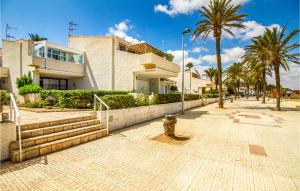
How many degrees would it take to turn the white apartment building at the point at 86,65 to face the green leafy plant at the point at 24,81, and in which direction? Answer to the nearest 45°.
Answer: approximately 135° to its right

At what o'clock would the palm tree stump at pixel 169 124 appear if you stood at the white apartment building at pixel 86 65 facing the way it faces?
The palm tree stump is roughly at 1 o'clock from the white apartment building.

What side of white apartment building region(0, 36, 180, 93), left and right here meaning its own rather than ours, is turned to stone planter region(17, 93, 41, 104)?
right

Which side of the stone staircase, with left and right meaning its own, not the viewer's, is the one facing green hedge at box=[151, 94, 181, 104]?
left

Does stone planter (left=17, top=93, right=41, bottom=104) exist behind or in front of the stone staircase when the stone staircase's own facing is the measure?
behind

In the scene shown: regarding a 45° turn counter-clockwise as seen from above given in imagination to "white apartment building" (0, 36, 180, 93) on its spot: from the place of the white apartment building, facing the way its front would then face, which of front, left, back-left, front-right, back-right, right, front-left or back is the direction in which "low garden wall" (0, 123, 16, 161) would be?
right

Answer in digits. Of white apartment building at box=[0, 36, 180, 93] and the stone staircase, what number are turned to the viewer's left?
0

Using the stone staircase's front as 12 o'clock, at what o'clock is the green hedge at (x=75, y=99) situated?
The green hedge is roughly at 8 o'clock from the stone staircase.

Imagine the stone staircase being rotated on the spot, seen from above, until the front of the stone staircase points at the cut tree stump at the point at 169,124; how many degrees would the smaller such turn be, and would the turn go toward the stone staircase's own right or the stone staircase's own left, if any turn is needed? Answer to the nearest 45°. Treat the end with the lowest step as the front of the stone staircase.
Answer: approximately 45° to the stone staircase's own left

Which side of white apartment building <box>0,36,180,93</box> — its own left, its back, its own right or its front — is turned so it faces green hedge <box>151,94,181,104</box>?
front
